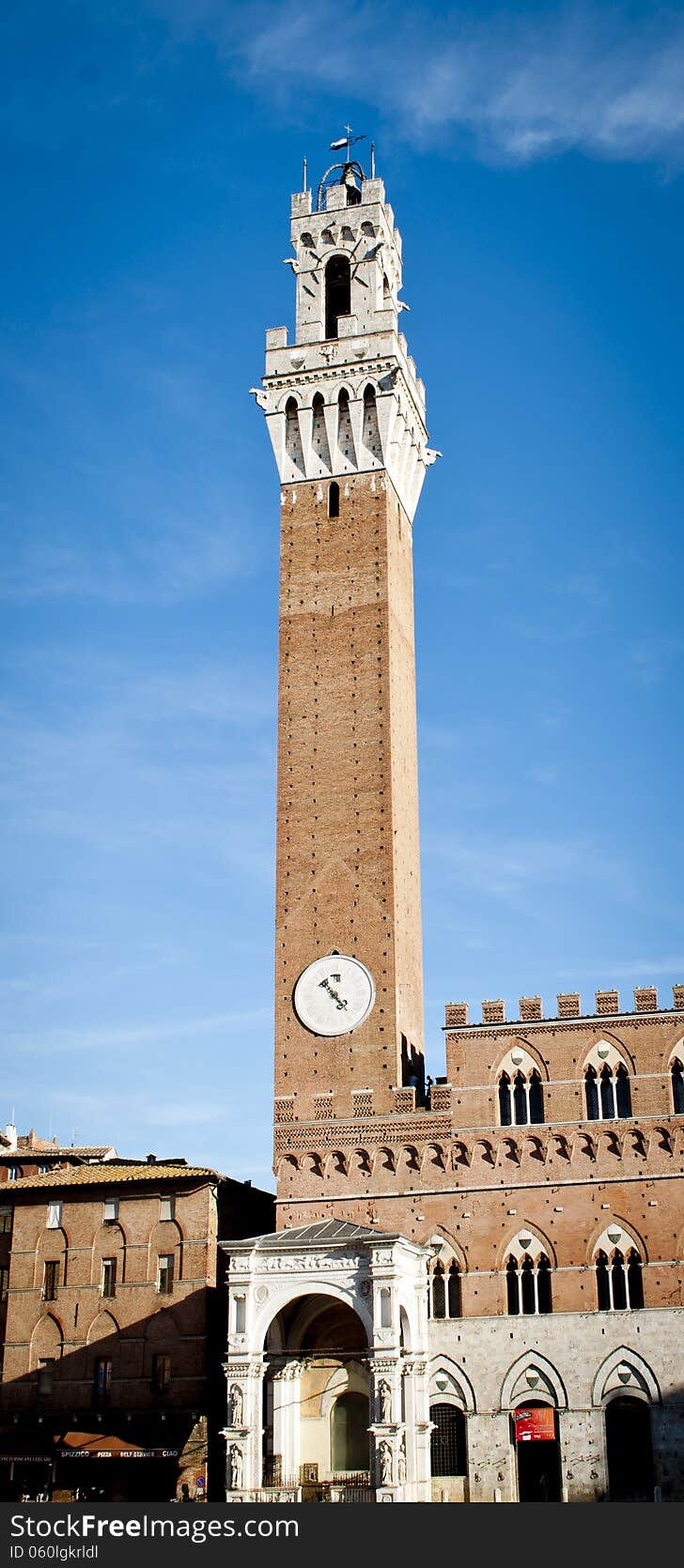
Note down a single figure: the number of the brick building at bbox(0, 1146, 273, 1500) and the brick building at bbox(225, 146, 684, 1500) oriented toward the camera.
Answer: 2

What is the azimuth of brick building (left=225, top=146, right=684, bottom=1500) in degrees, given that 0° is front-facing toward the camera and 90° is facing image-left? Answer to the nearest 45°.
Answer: approximately 0°

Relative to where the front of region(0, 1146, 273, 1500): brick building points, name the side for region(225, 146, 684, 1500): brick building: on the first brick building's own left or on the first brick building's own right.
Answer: on the first brick building's own left

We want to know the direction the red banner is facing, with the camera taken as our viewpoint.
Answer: facing the viewer

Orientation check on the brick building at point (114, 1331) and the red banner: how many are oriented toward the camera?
2

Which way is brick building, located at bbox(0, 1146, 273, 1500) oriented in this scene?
toward the camera

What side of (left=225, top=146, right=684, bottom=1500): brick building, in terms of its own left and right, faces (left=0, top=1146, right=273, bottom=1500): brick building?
right

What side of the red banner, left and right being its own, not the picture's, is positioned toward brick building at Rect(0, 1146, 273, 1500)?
right
